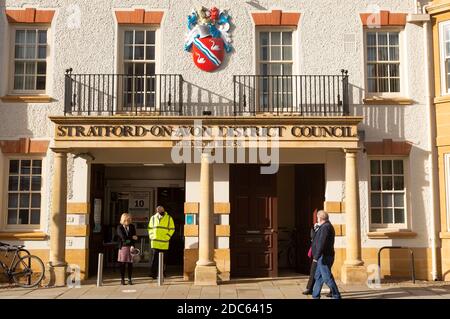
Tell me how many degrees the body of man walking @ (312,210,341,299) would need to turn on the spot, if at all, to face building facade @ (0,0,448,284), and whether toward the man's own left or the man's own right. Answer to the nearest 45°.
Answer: approximately 45° to the man's own right

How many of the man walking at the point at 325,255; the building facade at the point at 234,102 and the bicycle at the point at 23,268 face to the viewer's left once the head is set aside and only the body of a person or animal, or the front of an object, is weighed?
2

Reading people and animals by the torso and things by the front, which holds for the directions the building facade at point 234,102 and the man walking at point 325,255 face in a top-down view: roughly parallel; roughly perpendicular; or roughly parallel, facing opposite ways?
roughly perpendicular

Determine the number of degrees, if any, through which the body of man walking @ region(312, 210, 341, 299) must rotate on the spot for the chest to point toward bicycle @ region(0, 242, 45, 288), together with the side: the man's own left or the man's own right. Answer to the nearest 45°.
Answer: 0° — they already face it

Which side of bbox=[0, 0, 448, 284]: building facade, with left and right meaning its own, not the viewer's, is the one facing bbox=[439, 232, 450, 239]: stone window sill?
left

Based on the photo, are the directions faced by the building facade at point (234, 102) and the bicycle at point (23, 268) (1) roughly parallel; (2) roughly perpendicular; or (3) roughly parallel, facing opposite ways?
roughly perpendicular

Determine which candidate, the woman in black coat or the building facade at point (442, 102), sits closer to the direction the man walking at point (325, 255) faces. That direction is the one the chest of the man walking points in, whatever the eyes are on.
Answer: the woman in black coat

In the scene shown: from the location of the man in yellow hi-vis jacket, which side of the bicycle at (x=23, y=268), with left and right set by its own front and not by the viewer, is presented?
back

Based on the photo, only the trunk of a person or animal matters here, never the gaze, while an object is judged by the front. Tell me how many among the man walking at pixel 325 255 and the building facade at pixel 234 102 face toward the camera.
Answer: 1

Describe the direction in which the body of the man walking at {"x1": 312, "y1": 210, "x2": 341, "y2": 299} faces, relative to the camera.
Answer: to the viewer's left

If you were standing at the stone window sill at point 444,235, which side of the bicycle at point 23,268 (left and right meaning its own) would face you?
back

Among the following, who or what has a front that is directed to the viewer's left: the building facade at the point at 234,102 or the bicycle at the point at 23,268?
the bicycle

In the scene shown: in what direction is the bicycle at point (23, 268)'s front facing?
to the viewer's left
